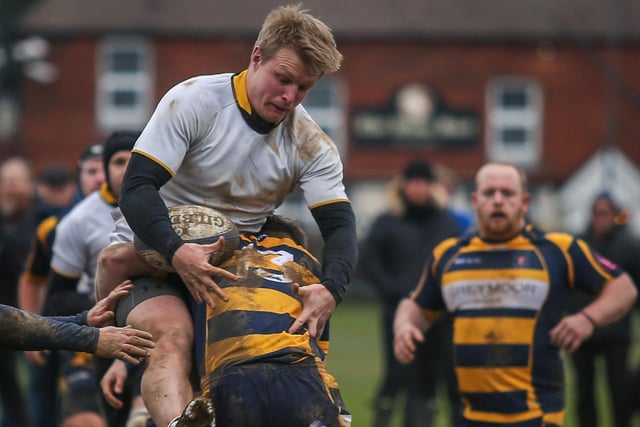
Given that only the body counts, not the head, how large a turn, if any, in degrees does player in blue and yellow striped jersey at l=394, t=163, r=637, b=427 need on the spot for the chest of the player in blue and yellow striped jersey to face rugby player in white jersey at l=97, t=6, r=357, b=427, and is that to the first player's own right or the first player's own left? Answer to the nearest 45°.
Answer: approximately 45° to the first player's own right

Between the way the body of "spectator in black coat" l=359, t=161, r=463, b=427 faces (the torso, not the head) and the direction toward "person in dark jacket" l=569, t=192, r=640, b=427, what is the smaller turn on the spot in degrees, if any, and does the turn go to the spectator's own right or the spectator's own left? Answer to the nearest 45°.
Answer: approximately 90° to the spectator's own left

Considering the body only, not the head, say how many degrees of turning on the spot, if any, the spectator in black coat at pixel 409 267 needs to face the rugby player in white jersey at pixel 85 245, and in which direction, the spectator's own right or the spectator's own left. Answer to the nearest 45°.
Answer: approximately 45° to the spectator's own right

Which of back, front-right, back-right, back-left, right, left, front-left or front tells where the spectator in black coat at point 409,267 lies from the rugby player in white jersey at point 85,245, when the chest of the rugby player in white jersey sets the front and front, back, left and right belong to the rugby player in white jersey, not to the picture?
left

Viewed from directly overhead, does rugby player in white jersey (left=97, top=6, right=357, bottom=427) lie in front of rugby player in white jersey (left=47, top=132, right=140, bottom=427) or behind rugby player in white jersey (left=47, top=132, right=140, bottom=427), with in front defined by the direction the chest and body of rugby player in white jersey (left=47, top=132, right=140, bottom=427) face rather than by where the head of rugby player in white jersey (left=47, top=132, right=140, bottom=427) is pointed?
in front

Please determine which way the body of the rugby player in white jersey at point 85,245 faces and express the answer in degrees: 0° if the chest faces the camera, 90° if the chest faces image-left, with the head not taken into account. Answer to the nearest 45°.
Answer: approximately 315°

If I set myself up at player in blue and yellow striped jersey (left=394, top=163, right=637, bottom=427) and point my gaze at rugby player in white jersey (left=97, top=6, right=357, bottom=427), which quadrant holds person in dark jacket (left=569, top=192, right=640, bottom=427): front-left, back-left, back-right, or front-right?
back-right

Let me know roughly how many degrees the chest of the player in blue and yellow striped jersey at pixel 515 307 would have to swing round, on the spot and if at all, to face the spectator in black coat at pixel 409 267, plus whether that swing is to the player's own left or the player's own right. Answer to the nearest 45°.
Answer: approximately 180°

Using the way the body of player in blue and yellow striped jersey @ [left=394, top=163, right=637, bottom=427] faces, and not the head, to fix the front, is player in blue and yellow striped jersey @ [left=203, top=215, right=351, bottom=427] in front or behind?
in front

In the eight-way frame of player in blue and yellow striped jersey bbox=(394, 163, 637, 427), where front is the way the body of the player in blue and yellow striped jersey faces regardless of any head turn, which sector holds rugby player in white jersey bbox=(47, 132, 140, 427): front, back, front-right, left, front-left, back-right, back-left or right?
right

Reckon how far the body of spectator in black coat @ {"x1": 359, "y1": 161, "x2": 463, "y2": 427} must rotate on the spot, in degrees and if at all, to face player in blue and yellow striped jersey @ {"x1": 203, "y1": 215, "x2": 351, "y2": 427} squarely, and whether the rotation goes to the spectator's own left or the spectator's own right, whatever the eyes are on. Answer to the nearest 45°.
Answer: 0° — they already face them

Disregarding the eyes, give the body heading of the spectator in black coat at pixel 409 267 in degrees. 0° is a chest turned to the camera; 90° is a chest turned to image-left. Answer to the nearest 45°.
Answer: approximately 0°

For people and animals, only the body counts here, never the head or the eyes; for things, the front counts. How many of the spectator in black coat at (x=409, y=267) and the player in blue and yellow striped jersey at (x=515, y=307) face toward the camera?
2
